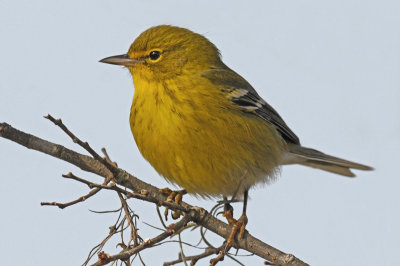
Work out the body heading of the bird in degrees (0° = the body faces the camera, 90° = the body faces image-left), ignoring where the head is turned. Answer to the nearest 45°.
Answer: approximately 90°
